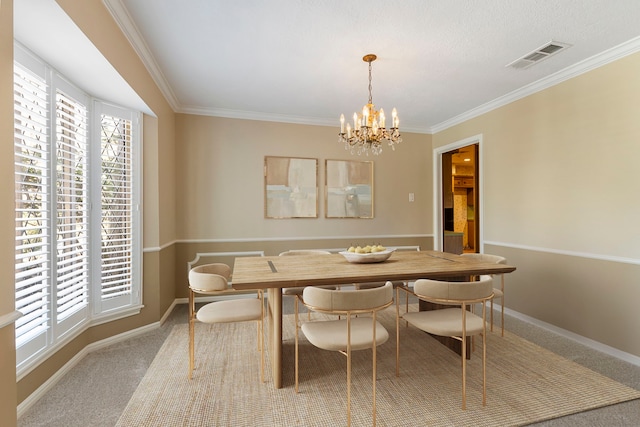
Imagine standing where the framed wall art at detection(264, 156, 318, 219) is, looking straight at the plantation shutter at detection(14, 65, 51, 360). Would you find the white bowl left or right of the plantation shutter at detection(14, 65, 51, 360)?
left

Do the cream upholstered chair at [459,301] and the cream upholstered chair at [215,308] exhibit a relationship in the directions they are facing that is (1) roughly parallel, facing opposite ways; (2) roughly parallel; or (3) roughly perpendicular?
roughly perpendicular

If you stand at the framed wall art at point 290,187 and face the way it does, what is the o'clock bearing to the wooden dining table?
The wooden dining table is roughly at 12 o'clock from the framed wall art.

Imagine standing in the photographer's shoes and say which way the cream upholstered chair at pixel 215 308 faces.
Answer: facing to the right of the viewer

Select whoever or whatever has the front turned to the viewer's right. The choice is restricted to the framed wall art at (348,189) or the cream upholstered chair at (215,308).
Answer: the cream upholstered chair

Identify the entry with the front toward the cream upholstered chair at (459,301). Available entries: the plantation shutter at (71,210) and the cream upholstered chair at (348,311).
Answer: the plantation shutter

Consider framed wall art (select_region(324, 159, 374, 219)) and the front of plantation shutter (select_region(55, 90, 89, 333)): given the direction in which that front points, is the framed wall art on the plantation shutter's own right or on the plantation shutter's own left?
on the plantation shutter's own left

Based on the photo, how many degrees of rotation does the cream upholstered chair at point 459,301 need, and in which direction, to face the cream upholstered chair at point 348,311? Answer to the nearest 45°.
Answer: approximately 90° to its left

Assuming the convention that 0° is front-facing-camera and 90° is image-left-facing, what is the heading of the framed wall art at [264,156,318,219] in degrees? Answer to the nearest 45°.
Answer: approximately 0°

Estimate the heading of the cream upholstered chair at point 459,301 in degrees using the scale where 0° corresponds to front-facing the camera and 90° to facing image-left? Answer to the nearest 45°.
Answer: approximately 135°
